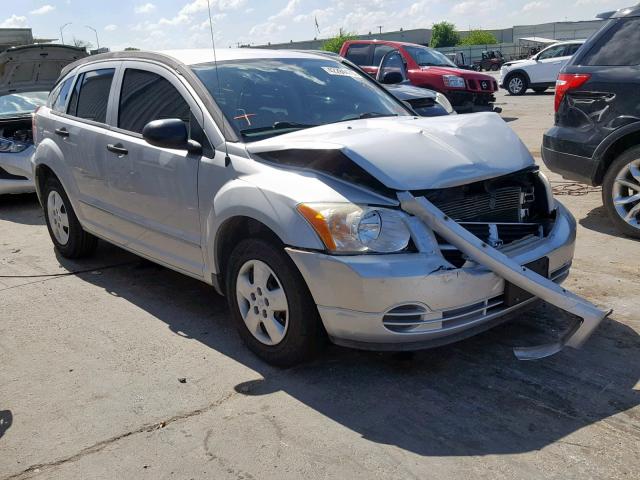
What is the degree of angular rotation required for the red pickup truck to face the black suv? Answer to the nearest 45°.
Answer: approximately 45° to its right

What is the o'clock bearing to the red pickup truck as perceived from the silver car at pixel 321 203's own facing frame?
The red pickup truck is roughly at 8 o'clock from the silver car.

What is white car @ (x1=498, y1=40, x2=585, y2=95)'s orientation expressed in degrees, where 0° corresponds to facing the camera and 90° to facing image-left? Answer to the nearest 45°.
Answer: approximately 90°

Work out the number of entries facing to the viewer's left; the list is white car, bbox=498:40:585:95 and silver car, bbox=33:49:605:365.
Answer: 1

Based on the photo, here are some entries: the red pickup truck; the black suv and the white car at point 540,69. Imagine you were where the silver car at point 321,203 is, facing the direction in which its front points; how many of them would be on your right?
0

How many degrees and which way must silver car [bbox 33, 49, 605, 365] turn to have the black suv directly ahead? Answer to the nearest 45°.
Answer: approximately 90° to its left

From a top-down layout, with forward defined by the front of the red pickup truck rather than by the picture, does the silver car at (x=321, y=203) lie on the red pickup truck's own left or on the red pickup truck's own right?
on the red pickup truck's own right

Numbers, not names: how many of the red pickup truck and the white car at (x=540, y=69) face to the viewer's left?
1

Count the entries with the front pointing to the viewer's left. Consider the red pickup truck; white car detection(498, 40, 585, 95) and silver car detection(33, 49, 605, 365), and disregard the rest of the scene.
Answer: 1

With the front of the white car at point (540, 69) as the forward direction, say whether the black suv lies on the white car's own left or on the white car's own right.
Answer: on the white car's own left

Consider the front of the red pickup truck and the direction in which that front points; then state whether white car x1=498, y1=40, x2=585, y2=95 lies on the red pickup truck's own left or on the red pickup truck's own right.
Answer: on the red pickup truck's own left

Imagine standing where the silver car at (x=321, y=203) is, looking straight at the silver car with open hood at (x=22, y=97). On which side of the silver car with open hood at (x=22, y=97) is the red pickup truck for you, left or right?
right

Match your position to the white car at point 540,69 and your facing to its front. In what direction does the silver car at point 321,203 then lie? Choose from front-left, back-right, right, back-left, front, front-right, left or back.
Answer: left

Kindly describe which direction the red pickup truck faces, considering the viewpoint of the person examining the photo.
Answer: facing the viewer and to the right of the viewer
